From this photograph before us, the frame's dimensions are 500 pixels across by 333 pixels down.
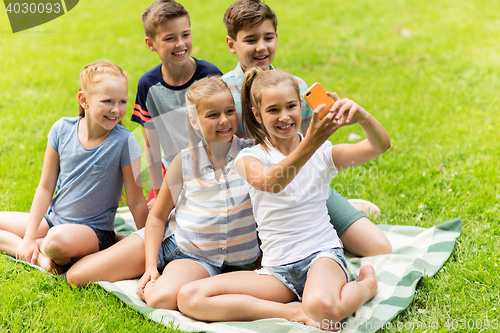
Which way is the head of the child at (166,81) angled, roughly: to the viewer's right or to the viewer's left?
to the viewer's right

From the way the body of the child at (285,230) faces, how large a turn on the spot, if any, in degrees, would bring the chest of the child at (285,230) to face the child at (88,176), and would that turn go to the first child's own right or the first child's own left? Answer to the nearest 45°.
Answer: approximately 135° to the first child's own right

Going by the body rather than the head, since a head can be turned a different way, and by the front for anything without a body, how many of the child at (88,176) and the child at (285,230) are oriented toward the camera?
2

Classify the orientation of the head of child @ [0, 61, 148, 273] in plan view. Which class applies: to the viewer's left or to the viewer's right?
to the viewer's right

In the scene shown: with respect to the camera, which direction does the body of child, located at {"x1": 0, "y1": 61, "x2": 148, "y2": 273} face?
toward the camera

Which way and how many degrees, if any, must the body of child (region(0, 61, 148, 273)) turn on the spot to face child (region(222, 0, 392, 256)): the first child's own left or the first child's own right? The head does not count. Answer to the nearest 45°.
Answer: approximately 90° to the first child's own left

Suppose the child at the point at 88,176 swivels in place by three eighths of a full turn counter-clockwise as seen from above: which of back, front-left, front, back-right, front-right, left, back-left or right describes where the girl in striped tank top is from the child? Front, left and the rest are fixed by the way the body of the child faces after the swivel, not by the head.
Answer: right

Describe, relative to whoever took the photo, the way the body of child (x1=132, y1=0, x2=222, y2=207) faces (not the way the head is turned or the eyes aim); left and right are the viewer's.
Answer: facing the viewer and to the right of the viewer

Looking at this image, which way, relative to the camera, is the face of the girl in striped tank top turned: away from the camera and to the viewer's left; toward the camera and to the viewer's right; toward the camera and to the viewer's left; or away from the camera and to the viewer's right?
toward the camera and to the viewer's right

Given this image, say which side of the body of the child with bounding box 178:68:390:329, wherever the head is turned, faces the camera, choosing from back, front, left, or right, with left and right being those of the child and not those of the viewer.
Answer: front
